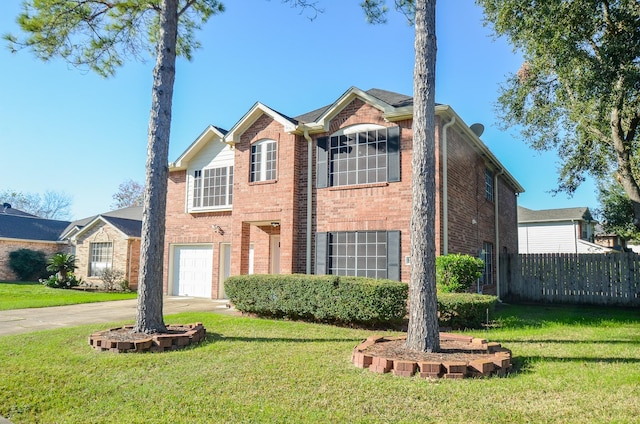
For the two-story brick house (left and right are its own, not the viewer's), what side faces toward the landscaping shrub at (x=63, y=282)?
right

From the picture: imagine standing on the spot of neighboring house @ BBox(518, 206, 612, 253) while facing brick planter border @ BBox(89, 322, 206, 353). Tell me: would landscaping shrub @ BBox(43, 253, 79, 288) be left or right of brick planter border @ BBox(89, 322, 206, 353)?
right

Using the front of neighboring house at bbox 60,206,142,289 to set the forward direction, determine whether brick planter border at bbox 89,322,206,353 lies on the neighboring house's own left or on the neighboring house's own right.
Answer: on the neighboring house's own left

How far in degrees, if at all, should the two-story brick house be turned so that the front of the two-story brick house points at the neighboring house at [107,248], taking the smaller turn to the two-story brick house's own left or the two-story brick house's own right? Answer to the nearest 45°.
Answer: approximately 90° to the two-story brick house's own right

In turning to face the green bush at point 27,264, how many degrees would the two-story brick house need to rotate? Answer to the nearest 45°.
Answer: approximately 90° to its right

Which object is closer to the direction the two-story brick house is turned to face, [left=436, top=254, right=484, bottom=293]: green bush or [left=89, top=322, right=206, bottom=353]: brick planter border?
the brick planter border

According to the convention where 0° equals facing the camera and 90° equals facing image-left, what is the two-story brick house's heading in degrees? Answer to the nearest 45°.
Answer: approximately 45°

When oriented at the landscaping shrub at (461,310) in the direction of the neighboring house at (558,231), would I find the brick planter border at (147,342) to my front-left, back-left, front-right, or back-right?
back-left

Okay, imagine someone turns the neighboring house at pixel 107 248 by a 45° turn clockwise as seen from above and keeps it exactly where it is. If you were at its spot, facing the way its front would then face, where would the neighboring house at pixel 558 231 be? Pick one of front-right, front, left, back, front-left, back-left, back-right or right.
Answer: back

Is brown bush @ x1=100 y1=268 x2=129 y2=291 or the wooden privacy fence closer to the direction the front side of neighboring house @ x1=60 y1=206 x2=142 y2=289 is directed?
the brown bush

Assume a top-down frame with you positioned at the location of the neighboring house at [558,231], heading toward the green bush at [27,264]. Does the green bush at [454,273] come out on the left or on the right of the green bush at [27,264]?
left

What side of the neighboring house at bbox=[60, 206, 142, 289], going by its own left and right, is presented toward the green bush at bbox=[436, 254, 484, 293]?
left
